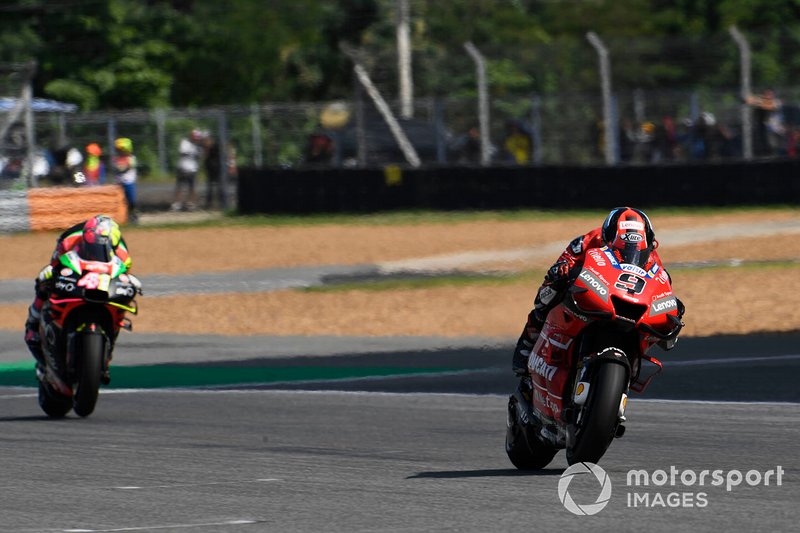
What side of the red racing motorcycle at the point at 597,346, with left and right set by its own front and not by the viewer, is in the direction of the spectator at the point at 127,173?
back

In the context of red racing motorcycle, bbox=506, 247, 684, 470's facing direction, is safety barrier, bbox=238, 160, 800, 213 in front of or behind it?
behind

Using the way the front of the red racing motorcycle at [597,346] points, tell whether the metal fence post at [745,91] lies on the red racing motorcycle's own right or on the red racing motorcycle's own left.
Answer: on the red racing motorcycle's own left

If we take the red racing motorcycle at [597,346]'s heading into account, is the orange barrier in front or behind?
behind

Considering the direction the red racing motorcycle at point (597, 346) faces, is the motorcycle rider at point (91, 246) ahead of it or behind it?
behind

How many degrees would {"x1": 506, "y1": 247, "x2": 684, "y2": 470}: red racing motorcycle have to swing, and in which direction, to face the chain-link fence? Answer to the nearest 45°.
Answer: approximately 135° to its left

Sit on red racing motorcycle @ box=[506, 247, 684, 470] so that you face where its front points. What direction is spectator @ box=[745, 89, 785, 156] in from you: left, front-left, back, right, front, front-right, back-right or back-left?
back-left

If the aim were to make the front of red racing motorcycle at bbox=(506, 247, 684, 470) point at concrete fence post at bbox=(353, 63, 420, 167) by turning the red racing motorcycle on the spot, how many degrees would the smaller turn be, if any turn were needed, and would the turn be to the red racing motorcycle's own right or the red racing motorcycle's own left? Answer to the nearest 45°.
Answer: approximately 135° to the red racing motorcycle's own left

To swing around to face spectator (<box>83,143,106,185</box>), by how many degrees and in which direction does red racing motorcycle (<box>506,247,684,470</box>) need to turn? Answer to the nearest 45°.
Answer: approximately 180°

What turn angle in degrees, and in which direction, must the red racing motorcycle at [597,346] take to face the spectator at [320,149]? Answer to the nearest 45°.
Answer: approximately 135° to its left

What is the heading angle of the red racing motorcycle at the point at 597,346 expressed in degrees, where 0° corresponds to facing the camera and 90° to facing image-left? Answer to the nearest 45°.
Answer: approximately 315°
